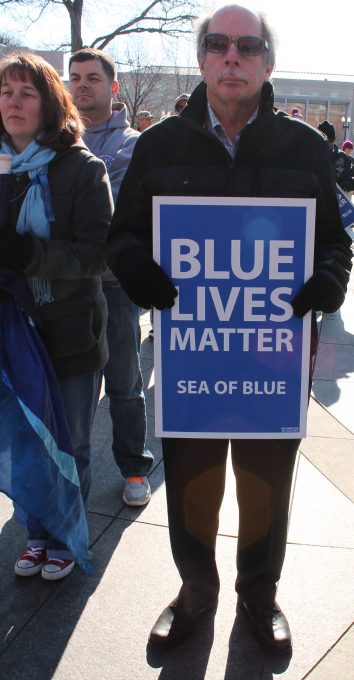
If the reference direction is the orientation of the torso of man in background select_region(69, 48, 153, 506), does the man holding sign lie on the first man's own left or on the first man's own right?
on the first man's own left

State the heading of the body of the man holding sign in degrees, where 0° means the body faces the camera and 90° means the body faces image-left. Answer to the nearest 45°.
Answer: approximately 0°

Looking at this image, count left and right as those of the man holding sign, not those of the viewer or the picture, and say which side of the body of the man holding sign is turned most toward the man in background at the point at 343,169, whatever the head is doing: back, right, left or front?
back

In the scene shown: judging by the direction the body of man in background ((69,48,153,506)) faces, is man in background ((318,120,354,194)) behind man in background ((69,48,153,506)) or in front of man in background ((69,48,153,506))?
behind

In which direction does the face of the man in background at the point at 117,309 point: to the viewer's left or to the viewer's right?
to the viewer's left

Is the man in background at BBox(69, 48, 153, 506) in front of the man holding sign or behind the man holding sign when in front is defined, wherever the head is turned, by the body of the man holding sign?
behind

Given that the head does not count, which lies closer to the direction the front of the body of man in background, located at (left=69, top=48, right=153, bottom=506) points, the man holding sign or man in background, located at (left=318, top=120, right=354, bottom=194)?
the man holding sign

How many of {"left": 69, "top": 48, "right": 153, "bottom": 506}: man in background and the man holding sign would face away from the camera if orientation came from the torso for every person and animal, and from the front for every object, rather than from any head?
0
